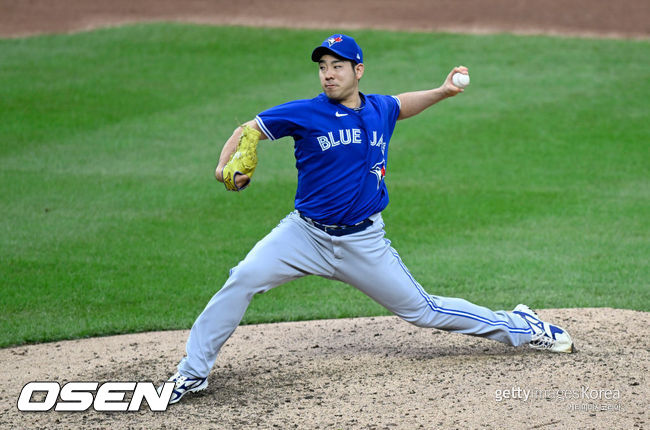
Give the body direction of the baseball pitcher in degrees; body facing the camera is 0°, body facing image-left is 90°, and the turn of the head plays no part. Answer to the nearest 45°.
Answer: approximately 0°
